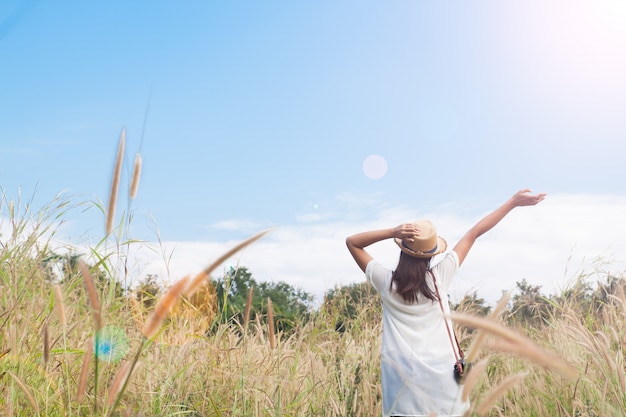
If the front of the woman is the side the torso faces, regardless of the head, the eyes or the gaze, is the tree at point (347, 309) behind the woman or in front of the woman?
in front

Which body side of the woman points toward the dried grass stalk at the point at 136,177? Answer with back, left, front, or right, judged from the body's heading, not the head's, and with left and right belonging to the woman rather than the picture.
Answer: back

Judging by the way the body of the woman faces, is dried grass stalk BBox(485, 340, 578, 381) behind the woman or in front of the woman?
behind

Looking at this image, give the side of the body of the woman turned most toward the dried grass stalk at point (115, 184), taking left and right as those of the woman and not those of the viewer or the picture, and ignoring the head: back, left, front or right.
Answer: back

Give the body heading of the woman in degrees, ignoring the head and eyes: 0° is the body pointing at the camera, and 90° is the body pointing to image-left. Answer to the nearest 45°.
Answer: approximately 180°

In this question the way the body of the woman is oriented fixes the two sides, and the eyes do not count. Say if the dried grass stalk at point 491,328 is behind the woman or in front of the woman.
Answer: behind

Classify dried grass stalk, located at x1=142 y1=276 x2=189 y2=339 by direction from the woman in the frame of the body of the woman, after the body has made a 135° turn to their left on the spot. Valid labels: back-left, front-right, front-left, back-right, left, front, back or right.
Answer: front-left

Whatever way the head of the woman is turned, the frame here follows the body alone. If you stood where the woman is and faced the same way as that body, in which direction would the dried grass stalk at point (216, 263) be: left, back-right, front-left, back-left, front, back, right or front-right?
back

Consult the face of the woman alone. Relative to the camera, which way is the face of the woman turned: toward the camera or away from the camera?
away from the camera
